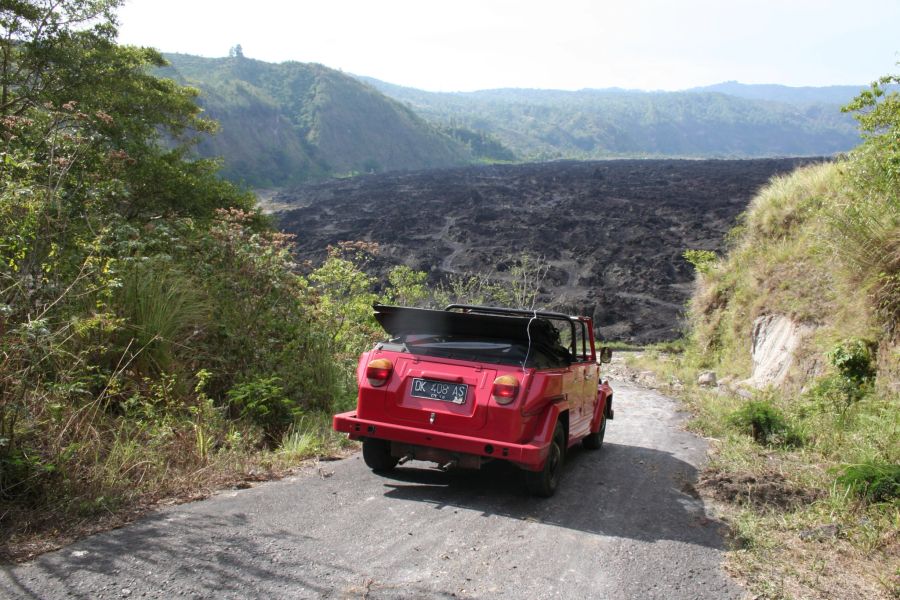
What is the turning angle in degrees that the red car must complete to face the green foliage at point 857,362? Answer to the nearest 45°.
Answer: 0° — it already faces it

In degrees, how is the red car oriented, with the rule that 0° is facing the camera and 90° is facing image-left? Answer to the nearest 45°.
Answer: approximately 225°

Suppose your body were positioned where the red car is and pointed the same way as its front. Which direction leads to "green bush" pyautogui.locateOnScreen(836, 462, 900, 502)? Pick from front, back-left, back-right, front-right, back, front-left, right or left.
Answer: front-right

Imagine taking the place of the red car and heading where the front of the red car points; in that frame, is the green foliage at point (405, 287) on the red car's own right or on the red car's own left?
on the red car's own left
